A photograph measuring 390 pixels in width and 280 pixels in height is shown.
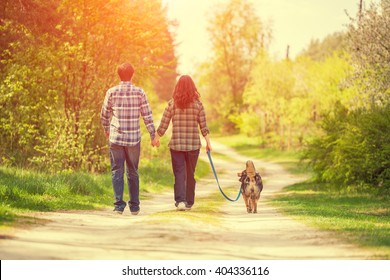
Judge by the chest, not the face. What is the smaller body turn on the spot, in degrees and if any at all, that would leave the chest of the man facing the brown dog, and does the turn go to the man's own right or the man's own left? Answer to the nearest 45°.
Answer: approximately 45° to the man's own right

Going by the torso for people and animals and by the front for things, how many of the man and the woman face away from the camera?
2

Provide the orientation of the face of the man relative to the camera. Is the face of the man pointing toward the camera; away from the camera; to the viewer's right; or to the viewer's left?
away from the camera

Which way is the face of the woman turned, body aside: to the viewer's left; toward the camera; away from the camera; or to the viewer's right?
away from the camera

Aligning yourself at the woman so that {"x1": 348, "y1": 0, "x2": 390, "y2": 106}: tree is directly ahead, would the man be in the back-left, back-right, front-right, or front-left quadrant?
back-left

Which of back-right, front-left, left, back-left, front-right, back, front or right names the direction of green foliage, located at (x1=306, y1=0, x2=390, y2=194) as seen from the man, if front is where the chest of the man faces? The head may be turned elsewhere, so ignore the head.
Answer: front-right

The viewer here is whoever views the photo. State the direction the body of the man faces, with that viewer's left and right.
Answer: facing away from the viewer

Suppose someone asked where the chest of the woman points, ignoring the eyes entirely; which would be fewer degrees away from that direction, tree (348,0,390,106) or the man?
the tree

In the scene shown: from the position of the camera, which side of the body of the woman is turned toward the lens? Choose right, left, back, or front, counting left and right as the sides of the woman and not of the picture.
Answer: back

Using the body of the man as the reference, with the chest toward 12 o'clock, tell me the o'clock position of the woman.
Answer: The woman is roughly at 2 o'clock from the man.

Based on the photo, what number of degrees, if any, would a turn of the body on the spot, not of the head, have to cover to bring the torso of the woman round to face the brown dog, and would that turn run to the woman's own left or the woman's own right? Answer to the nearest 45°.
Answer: approximately 45° to the woman's own right
